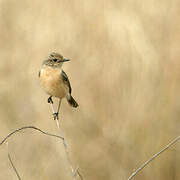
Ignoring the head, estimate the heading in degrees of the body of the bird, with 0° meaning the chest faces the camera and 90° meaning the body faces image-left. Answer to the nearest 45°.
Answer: approximately 45°
